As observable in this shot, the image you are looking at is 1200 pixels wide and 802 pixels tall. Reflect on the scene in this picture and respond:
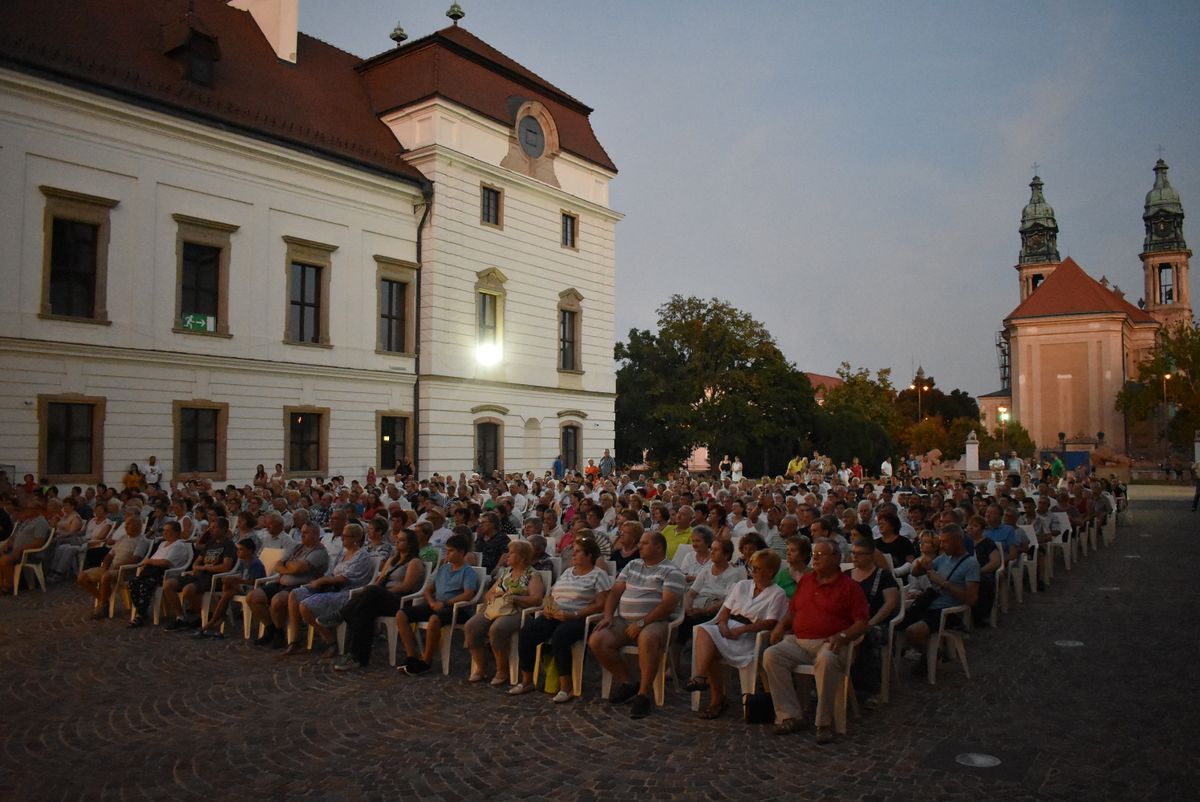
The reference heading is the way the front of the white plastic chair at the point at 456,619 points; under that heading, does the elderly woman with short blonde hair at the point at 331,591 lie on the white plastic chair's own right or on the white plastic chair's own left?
on the white plastic chair's own right

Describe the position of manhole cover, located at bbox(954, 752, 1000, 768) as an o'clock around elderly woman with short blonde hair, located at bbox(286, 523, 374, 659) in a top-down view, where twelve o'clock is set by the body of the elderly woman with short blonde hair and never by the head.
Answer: The manhole cover is roughly at 9 o'clock from the elderly woman with short blonde hair.

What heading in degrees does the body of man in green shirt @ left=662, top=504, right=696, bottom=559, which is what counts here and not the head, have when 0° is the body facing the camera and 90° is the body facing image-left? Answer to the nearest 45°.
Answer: approximately 45°

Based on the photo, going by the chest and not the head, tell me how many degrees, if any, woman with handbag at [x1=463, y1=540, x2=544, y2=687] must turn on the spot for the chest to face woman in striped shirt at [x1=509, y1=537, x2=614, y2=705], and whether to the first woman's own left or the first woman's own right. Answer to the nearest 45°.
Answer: approximately 90° to the first woman's own left

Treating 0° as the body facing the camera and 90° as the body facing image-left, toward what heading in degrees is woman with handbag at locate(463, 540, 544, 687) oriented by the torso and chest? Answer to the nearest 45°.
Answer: approximately 45°

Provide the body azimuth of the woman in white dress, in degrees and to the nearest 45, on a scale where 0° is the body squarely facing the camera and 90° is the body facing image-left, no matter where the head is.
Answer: approximately 45°

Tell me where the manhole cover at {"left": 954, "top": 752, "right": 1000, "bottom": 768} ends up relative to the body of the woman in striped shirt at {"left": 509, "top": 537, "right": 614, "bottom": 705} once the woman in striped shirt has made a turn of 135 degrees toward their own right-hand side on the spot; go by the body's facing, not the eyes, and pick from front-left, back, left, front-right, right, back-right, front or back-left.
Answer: back-right

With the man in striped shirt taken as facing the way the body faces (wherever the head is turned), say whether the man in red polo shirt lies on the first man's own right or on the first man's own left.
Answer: on the first man's own left

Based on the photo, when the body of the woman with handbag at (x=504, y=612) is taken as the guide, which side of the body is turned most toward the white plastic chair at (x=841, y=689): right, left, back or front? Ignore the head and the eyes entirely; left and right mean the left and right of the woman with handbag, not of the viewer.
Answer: left

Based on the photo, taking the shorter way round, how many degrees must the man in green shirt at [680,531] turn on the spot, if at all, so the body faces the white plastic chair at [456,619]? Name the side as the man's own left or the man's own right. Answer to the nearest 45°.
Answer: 0° — they already face it
